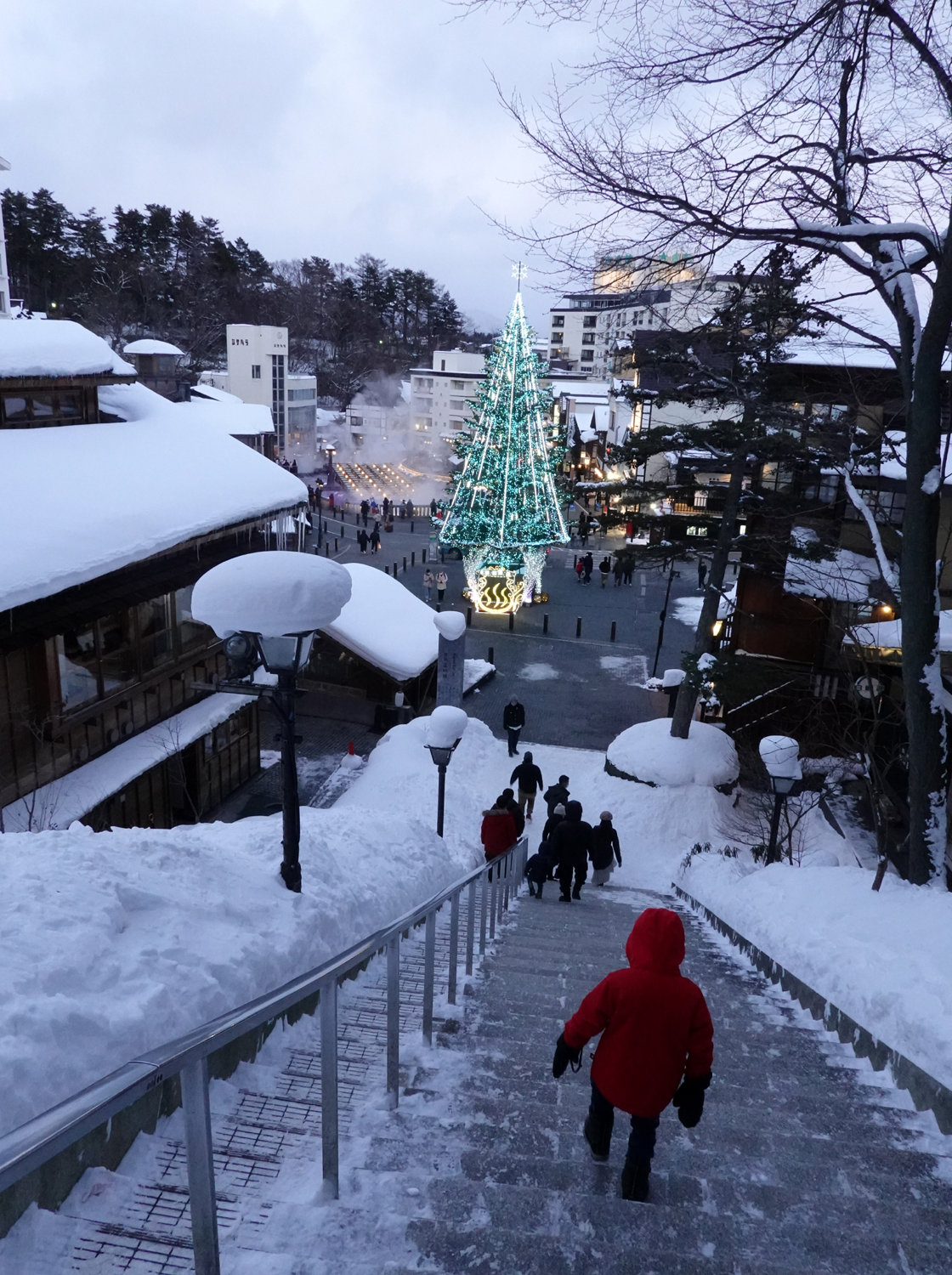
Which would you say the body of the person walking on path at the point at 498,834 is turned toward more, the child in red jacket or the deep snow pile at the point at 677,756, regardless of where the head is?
the deep snow pile

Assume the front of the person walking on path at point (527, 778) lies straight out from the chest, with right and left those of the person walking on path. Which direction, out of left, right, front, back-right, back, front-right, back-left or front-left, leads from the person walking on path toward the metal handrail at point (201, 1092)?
back

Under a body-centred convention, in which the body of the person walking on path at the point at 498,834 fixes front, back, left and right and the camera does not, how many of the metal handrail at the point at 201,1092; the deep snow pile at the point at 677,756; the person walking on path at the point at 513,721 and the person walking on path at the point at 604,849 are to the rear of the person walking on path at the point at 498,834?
1

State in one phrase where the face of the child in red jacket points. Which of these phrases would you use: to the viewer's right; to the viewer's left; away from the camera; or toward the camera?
away from the camera

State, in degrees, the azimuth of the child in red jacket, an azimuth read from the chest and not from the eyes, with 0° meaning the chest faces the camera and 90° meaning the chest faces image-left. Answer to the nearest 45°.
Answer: approximately 180°

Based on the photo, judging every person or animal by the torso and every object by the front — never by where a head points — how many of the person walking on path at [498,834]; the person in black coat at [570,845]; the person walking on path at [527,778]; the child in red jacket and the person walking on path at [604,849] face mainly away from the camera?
5

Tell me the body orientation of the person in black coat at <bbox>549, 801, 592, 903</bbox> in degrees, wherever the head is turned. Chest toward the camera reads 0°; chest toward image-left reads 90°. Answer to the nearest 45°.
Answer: approximately 180°

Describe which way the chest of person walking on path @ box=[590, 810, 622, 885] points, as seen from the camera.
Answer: away from the camera

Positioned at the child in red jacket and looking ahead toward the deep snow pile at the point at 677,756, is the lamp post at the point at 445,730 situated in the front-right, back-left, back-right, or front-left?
front-left

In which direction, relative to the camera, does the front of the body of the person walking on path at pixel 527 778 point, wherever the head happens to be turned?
away from the camera

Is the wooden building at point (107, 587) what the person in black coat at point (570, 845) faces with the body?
no

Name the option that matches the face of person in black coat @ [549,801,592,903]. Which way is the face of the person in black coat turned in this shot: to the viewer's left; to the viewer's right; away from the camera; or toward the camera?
away from the camera

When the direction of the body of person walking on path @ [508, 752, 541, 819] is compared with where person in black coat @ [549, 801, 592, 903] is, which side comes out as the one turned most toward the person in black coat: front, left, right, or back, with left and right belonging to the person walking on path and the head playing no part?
back

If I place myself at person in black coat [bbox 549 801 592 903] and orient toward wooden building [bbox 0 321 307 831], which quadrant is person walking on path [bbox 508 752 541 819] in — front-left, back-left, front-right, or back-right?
front-right

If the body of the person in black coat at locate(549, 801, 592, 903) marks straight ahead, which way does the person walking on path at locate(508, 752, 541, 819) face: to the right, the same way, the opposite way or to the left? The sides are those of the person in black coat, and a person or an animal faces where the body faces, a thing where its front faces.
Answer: the same way

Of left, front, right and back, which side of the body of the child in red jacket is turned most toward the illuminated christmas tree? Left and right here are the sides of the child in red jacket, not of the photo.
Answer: front

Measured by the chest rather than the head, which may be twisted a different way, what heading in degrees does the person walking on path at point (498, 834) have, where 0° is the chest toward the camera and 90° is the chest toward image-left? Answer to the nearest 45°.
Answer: approximately 180°
